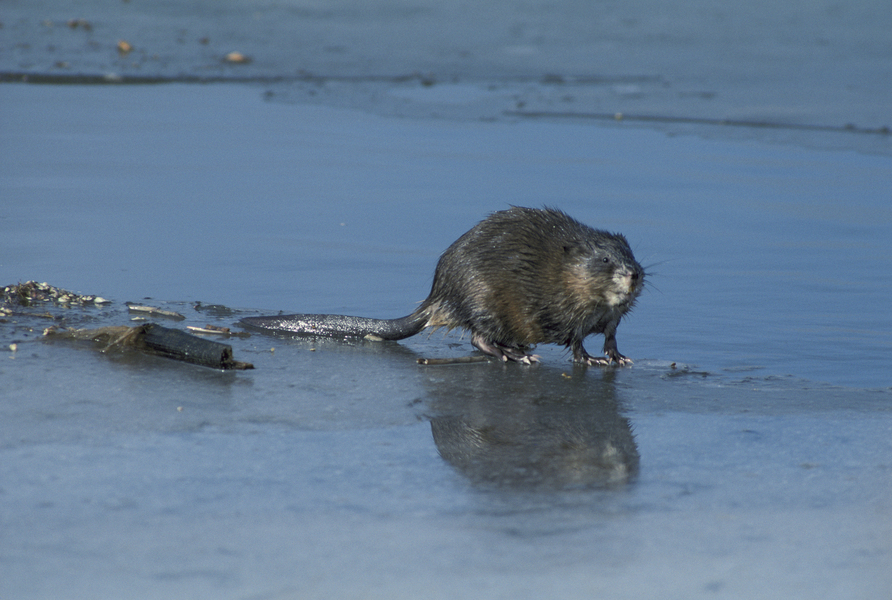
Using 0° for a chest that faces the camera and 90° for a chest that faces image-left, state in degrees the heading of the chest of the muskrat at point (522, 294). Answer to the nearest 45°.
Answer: approximately 270°
